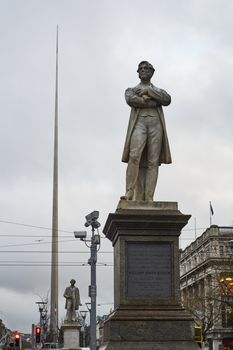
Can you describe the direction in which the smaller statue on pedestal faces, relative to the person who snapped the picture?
facing the viewer

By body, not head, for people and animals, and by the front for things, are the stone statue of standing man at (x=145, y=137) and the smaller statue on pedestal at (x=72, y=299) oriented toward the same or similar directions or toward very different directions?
same or similar directions

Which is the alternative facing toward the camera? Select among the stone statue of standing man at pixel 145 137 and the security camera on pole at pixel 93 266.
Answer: the stone statue of standing man

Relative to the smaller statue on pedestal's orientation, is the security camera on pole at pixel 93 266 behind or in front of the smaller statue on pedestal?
in front

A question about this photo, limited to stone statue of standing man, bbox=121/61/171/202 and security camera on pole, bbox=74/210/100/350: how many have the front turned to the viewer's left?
1

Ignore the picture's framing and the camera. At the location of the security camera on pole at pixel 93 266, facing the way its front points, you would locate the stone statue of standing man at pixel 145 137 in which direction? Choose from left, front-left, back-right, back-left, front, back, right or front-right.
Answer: left

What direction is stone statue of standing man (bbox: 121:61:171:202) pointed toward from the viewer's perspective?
toward the camera

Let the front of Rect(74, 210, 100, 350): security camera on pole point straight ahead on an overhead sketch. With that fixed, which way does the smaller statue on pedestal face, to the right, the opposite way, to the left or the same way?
to the left

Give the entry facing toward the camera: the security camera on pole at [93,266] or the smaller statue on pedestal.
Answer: the smaller statue on pedestal

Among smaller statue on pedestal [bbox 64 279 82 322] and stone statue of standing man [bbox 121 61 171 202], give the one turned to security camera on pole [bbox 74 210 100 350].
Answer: the smaller statue on pedestal

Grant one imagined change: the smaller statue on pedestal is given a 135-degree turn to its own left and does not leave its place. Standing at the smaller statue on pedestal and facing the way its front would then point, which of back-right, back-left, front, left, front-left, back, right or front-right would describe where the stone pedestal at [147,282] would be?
back-right

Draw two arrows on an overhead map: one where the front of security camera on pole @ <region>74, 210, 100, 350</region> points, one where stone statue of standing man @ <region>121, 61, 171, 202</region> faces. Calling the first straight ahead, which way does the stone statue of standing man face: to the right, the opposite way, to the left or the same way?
to the left

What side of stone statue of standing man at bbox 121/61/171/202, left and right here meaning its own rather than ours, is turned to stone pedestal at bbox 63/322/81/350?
back

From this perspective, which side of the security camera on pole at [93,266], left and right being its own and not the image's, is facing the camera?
left

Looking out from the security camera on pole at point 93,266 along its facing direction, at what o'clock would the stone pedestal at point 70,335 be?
The stone pedestal is roughly at 3 o'clock from the security camera on pole.
